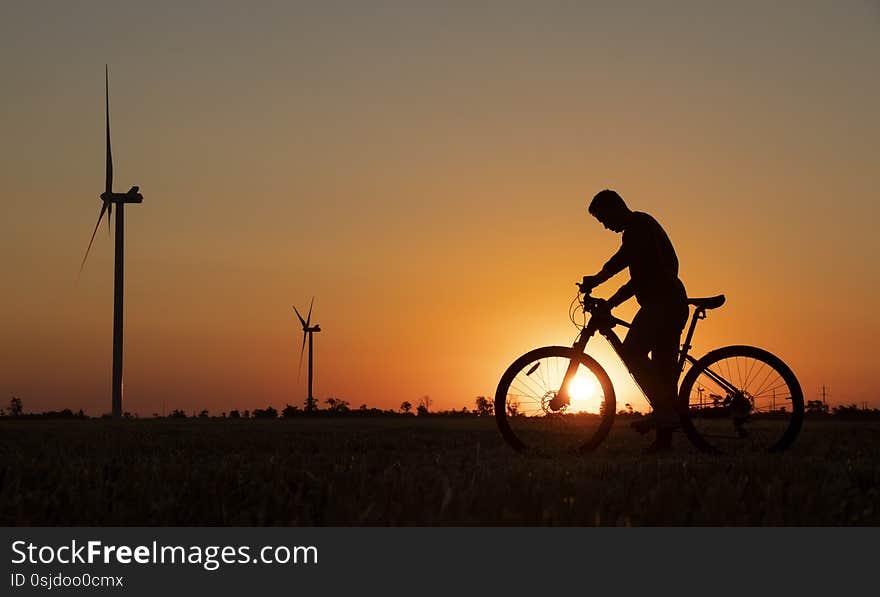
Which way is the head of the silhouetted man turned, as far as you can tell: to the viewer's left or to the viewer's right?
to the viewer's left

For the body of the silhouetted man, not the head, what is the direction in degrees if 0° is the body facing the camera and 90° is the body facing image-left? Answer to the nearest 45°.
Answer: approximately 90°
